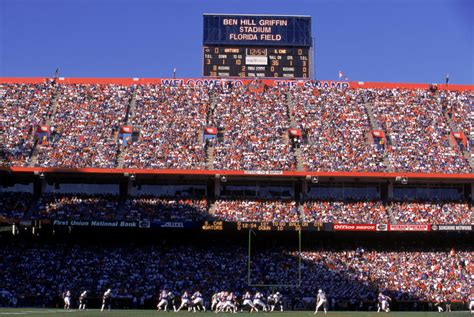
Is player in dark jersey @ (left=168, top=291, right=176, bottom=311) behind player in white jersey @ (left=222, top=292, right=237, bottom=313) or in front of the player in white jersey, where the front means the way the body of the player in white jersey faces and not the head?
in front

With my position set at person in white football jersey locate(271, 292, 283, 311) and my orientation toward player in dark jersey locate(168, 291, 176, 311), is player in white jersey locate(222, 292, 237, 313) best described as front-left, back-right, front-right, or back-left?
front-left

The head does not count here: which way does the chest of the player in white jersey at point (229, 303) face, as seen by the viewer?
away from the camera

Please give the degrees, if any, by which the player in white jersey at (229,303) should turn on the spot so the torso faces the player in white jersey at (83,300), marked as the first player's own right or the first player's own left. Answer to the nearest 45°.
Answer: approximately 90° to the first player's own left

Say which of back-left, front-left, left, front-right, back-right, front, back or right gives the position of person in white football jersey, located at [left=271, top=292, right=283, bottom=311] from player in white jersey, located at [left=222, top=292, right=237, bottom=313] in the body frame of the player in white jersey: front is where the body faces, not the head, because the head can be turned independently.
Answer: front-right

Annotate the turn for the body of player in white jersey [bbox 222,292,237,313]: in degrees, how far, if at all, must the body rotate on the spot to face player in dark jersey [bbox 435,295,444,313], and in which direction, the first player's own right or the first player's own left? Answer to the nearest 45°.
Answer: approximately 45° to the first player's own right

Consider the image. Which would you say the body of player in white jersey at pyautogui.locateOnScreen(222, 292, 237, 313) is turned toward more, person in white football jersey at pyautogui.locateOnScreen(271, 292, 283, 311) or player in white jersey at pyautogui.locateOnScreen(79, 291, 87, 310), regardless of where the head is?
the person in white football jersey
